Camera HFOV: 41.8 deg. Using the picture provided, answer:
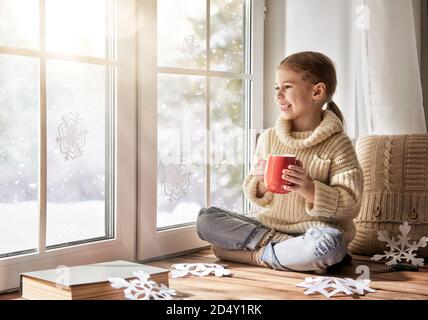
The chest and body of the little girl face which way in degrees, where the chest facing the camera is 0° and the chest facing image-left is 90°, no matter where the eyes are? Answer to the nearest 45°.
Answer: approximately 45°

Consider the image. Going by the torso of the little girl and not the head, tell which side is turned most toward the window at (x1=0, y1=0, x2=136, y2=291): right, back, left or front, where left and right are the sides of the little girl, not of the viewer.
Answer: front

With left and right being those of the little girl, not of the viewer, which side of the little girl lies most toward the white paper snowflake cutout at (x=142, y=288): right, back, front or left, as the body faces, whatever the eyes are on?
front

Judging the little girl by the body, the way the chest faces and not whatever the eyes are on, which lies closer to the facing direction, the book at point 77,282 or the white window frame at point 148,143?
the book
